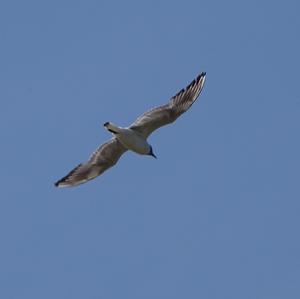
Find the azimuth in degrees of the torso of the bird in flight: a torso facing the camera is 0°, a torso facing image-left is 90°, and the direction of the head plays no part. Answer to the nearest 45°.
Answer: approximately 225°
